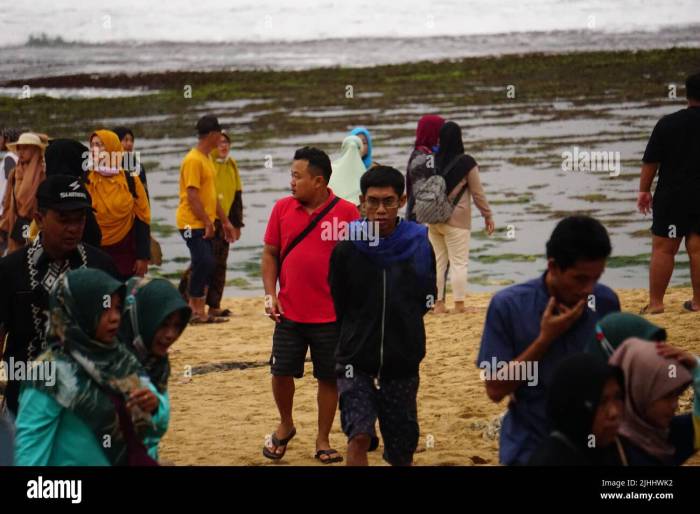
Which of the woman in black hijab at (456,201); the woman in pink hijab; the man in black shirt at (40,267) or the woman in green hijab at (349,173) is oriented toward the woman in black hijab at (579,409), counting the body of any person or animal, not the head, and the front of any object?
the man in black shirt

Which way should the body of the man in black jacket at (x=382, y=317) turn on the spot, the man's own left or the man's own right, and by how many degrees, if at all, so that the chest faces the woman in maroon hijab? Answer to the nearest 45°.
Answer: approximately 180°

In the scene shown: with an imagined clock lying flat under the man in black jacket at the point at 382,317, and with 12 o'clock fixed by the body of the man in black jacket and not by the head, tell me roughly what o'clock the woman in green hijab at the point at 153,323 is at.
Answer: The woman in green hijab is roughly at 1 o'clock from the man in black jacket.

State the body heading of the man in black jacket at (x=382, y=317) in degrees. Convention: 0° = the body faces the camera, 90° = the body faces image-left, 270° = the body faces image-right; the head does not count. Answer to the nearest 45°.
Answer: approximately 0°

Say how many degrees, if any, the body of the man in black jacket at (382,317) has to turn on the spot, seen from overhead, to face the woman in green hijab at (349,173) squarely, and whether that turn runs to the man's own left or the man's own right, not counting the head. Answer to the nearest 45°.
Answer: approximately 180°

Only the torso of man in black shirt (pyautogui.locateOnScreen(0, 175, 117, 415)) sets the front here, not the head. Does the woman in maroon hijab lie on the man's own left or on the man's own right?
on the man's own left
